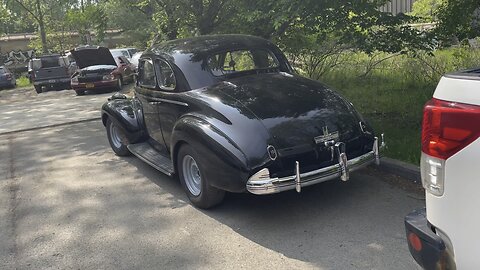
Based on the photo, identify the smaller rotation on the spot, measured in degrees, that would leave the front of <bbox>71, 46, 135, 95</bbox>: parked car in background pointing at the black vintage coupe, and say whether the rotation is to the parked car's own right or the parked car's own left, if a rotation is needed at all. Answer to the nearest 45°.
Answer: approximately 45° to the parked car's own left

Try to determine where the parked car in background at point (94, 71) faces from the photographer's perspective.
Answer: facing the viewer and to the left of the viewer

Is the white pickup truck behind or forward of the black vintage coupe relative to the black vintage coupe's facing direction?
behind

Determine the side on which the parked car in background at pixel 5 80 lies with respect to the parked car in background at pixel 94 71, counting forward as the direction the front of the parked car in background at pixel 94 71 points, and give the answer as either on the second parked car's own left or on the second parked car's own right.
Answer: on the second parked car's own right

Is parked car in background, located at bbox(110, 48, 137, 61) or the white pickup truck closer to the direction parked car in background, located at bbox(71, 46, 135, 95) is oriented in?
the white pickup truck

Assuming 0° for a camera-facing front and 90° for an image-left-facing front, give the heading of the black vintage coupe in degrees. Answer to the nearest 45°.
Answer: approximately 135°

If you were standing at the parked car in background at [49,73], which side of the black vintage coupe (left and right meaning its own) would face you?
front

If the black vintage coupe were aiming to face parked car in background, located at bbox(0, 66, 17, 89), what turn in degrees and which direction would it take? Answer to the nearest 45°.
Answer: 0° — it already faces it

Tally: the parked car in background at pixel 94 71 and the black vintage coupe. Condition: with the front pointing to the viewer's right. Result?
0

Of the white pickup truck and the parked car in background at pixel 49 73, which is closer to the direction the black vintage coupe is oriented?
the parked car in background

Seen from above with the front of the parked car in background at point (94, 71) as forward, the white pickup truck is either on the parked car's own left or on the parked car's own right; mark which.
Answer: on the parked car's own left
